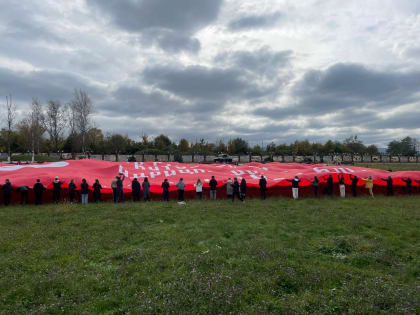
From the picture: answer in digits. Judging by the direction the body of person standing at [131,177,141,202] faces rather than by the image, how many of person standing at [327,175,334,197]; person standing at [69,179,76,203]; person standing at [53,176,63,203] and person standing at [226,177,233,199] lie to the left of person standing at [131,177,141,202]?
2
